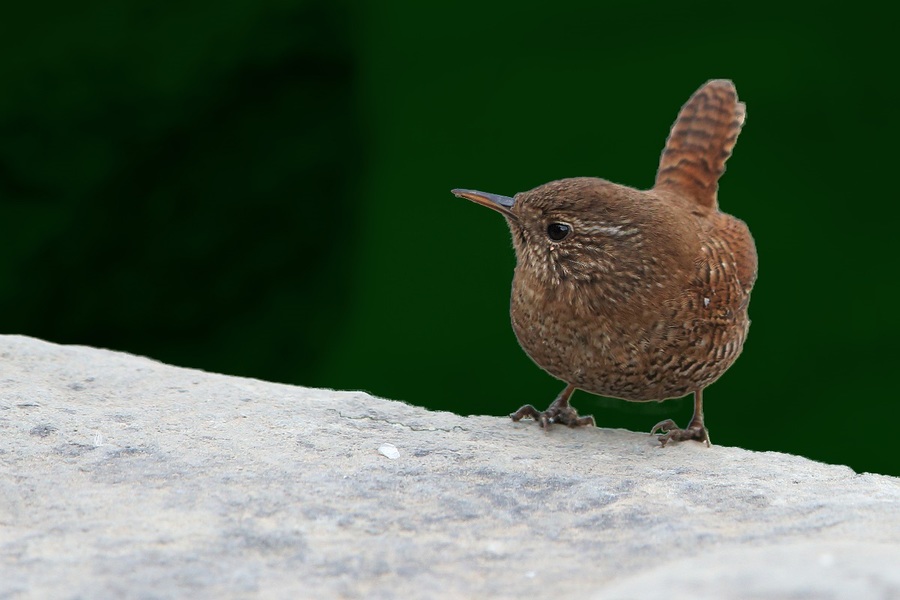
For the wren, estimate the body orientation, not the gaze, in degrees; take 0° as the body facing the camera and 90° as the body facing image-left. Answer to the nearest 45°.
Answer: approximately 45°
